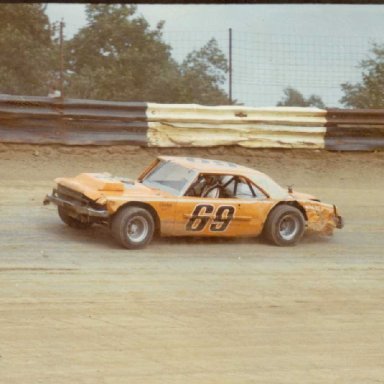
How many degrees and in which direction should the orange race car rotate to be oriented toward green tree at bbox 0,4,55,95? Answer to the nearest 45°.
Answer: approximately 90° to its right

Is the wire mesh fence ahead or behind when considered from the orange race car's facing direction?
behind

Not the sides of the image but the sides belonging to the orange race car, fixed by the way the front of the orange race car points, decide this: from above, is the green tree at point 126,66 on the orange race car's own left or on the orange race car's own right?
on the orange race car's own right

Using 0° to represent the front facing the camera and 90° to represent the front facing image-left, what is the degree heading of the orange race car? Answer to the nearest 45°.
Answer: approximately 45°

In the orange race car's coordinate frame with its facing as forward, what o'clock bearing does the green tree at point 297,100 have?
The green tree is roughly at 5 o'clock from the orange race car.

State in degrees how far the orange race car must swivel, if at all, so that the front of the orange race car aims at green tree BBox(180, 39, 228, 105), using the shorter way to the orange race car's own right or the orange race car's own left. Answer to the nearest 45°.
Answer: approximately 135° to the orange race car's own right
